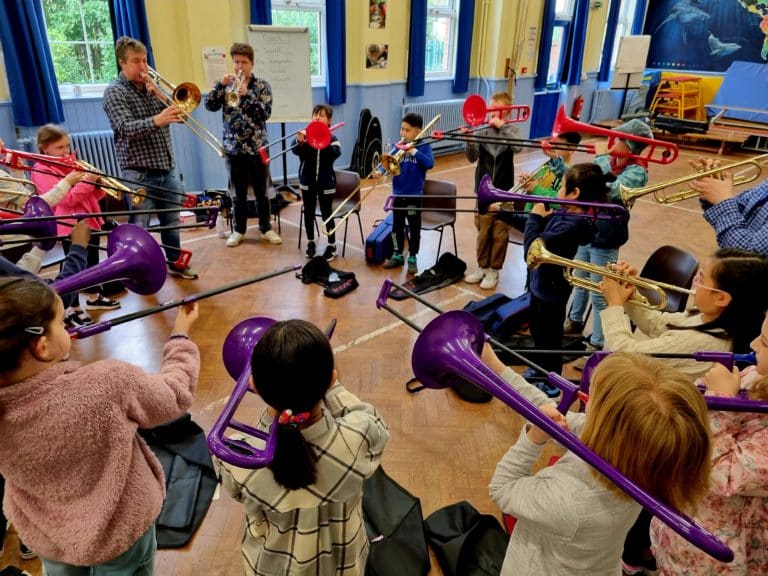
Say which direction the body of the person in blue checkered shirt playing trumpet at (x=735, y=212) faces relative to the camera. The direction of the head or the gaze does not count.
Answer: to the viewer's left

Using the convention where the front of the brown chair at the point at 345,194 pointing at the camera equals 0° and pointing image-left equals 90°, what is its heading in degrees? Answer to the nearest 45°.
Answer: approximately 45°

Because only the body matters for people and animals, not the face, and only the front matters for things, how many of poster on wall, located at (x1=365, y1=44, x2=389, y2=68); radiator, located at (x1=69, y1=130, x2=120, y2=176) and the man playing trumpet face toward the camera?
3

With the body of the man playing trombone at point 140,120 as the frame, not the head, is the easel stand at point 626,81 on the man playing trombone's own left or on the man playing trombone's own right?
on the man playing trombone's own left

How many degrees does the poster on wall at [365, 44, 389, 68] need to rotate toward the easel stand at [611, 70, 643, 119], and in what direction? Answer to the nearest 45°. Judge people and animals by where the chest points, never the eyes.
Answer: approximately 135° to its left

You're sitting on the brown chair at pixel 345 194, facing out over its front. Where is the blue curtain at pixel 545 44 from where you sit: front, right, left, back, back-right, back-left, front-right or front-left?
back

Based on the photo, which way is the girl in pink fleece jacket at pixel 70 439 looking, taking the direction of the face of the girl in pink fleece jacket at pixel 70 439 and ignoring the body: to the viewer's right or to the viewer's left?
to the viewer's right

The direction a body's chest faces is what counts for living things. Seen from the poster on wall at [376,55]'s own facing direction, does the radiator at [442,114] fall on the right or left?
on its left

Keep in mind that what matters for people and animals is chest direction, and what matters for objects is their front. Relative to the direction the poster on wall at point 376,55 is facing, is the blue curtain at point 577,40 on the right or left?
on its left

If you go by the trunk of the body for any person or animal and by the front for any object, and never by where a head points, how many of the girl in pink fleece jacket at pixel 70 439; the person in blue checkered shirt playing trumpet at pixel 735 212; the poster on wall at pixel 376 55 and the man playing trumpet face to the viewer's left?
1

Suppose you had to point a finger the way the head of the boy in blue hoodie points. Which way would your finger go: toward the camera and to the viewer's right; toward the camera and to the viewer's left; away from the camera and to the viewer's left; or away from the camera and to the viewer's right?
toward the camera and to the viewer's left

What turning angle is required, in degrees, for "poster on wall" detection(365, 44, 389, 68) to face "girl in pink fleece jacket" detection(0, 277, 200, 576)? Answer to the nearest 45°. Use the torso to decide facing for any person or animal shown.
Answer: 0° — it already faces them
